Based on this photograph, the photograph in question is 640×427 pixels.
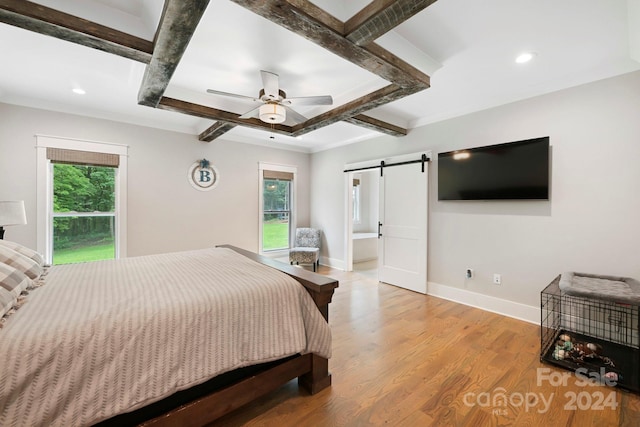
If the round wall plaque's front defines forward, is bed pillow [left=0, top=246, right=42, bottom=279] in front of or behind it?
in front

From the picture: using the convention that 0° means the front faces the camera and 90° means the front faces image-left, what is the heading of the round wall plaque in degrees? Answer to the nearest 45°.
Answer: approximately 0°

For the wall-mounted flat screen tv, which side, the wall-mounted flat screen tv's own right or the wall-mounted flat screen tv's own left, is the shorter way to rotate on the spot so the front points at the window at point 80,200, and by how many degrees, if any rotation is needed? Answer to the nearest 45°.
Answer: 0° — it already faces it

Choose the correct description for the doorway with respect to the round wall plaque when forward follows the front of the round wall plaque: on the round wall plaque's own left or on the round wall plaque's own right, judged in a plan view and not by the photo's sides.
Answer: on the round wall plaque's own left

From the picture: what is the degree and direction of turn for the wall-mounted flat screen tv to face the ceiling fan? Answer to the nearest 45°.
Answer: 0° — it already faces it

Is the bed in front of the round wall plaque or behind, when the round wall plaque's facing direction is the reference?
in front

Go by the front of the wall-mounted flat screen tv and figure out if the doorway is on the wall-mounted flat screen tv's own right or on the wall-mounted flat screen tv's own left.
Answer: on the wall-mounted flat screen tv's own right

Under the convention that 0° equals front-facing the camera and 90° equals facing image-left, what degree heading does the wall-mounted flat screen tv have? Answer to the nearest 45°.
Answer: approximately 45°

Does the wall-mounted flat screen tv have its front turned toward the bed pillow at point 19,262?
yes

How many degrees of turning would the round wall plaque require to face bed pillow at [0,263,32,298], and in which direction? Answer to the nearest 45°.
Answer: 0° — it already faces it

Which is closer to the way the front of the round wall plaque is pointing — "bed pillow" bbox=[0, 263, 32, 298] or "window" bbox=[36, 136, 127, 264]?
the bed pillow
